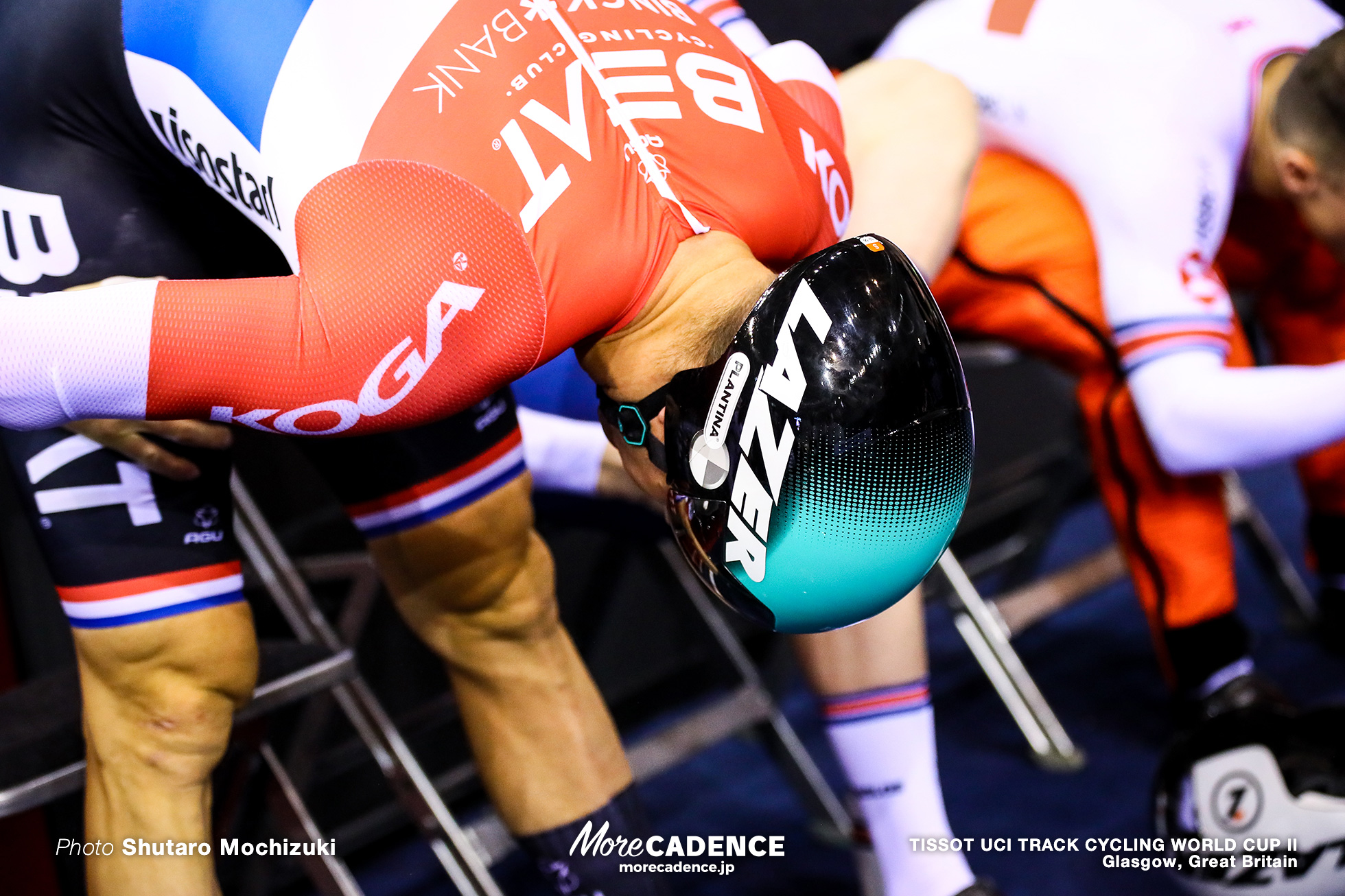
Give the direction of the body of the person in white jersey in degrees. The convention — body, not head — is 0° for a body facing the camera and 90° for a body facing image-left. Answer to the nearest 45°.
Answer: approximately 270°
